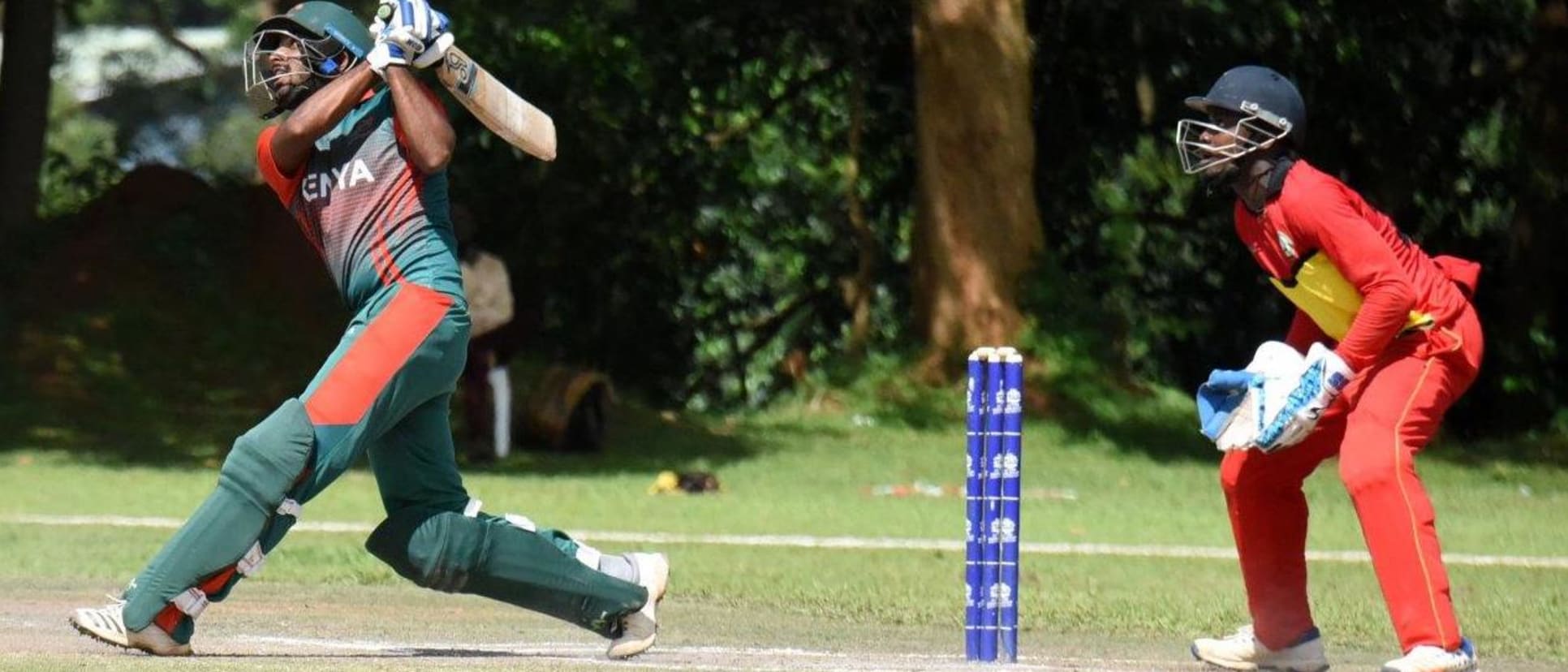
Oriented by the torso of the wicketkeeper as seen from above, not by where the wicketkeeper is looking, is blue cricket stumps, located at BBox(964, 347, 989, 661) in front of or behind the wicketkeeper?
in front

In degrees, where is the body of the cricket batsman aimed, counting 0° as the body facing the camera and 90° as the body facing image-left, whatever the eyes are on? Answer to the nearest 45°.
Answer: approximately 45°

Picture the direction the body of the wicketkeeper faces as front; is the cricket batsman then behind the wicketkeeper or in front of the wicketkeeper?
in front

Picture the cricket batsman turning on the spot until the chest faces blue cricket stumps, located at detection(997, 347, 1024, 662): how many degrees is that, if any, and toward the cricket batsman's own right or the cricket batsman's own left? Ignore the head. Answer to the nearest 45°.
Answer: approximately 135° to the cricket batsman's own left

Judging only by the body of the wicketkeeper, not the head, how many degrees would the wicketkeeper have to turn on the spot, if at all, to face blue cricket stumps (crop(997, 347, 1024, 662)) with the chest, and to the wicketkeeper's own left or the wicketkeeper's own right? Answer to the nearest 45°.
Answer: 0° — they already face it

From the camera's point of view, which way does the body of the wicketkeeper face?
to the viewer's left

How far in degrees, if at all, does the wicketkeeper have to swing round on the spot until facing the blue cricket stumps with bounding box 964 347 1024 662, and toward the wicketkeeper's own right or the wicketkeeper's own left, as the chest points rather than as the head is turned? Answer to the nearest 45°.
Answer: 0° — they already face it
